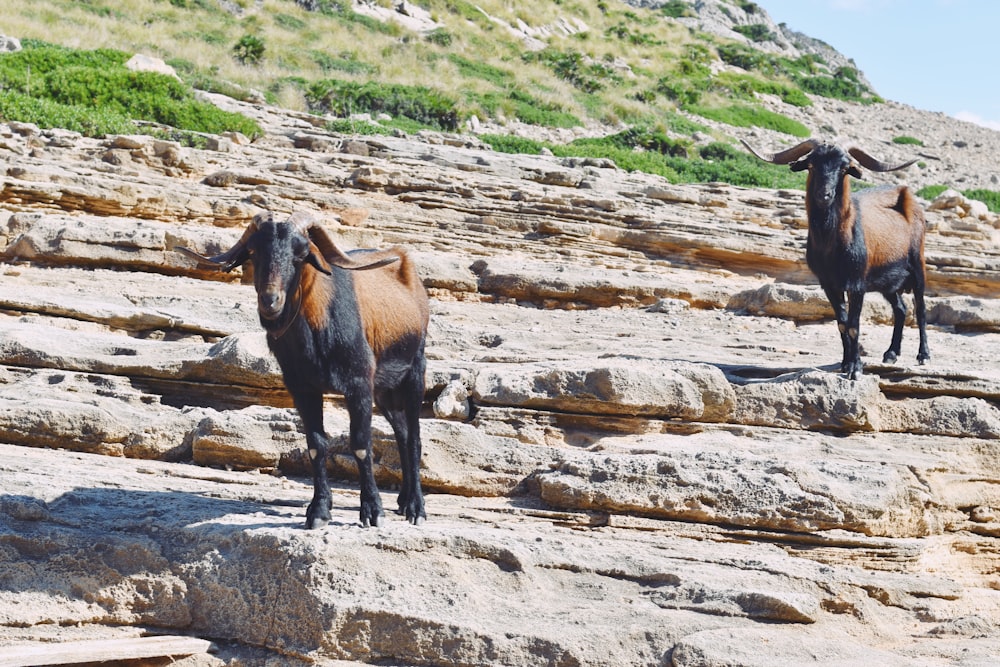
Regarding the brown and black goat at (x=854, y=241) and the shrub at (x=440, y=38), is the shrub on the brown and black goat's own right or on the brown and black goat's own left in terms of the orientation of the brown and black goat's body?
on the brown and black goat's own right

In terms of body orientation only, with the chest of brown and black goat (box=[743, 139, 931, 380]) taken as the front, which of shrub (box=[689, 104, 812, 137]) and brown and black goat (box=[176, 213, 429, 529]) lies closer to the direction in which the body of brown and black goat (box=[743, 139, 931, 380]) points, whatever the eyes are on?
the brown and black goat

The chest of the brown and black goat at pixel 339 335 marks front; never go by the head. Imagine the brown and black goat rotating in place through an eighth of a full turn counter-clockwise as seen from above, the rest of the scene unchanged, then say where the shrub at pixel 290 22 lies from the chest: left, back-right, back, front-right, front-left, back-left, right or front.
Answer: back

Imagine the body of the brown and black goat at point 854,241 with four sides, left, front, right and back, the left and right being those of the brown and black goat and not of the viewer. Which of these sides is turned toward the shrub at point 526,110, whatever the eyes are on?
right

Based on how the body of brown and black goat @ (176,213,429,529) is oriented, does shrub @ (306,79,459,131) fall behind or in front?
behind

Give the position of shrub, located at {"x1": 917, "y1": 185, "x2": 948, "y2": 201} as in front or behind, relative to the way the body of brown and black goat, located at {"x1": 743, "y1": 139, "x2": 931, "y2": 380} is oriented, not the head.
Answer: behind

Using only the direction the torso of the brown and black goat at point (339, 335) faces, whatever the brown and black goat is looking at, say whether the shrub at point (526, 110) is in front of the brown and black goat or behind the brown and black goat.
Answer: behind

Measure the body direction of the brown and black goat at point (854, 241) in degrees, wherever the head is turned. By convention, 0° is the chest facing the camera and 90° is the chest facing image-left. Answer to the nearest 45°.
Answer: approximately 45°

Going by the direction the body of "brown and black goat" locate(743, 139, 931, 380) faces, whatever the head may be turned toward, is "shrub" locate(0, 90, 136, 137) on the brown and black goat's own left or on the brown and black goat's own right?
on the brown and black goat's own right

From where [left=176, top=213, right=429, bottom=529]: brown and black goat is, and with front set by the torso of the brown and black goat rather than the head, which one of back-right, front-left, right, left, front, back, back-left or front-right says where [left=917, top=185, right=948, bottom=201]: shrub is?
back

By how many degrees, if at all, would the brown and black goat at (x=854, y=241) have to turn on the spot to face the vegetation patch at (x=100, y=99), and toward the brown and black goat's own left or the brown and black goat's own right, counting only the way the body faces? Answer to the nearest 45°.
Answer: approximately 90° to the brown and black goat's own right

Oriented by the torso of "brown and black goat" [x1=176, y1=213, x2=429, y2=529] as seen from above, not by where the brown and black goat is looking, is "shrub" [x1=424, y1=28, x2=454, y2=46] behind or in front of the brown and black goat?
behind

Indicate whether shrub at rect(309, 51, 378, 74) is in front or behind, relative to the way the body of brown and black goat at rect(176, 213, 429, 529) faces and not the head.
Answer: behind
